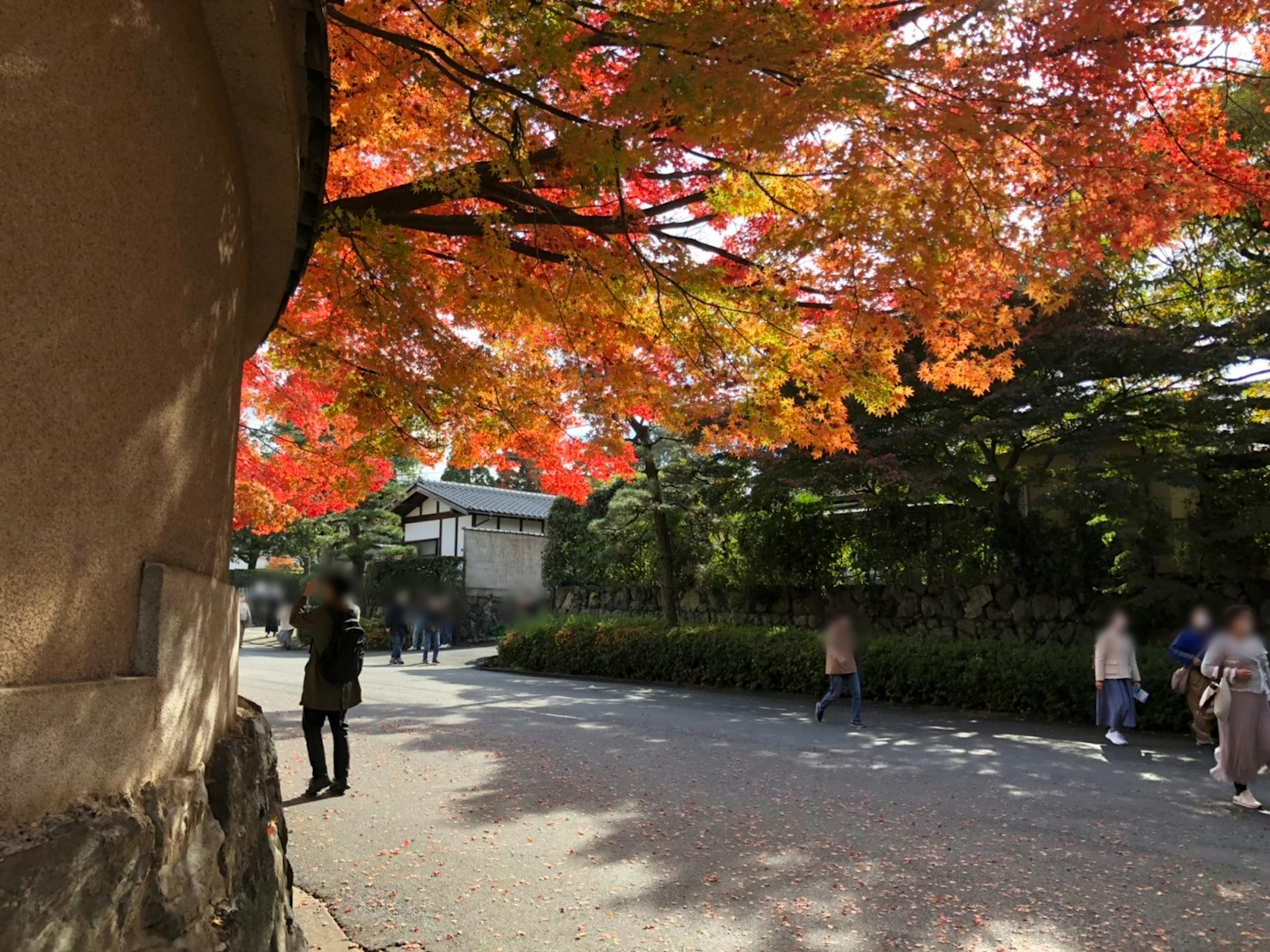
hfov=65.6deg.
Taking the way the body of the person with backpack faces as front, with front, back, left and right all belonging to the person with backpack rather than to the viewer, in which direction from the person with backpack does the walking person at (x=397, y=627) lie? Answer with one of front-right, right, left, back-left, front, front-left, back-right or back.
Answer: front-right

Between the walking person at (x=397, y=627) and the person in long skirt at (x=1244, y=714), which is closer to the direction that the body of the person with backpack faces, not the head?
the walking person

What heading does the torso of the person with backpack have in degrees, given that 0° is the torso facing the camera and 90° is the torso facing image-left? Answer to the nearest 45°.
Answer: approximately 135°

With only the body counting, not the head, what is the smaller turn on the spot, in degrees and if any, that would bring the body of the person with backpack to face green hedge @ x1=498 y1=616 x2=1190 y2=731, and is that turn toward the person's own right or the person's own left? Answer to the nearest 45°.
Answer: approximately 90° to the person's own right

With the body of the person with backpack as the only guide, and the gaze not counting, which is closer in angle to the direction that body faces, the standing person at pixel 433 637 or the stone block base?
the standing person
